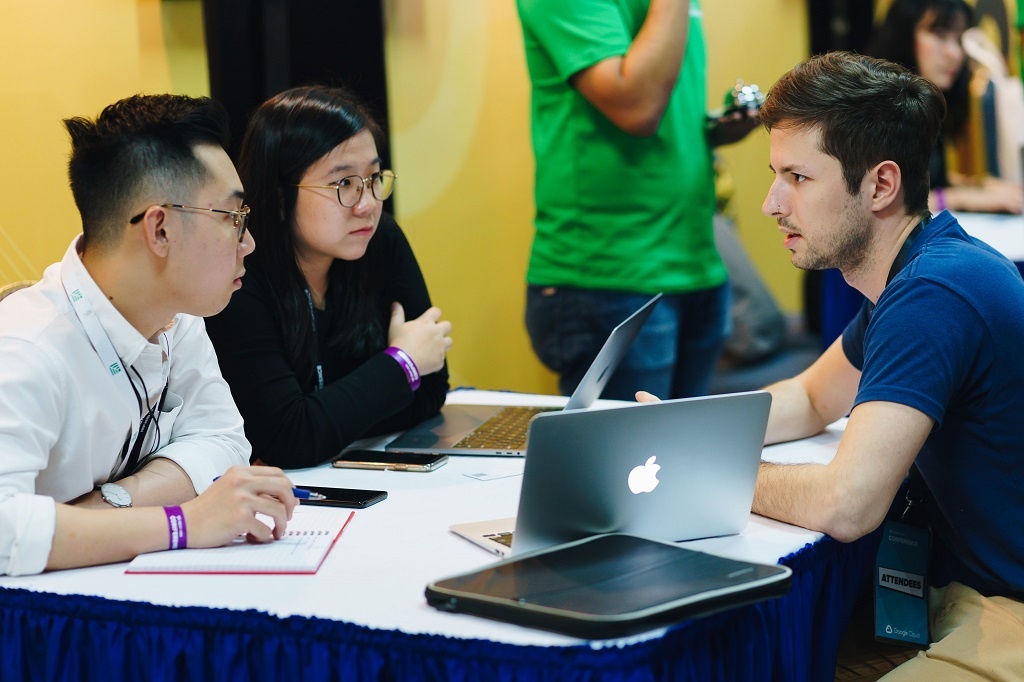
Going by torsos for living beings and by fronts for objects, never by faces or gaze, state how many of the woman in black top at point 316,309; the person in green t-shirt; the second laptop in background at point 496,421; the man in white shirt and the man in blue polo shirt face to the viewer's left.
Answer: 2

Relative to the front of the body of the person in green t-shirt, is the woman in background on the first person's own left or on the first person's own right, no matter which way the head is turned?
on the first person's own left

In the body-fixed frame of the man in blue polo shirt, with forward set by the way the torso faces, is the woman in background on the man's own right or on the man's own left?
on the man's own right

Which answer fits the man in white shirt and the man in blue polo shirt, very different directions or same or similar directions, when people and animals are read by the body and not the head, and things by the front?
very different directions

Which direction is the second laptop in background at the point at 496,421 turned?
to the viewer's left

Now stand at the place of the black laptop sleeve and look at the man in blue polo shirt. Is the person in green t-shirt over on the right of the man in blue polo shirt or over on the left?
left

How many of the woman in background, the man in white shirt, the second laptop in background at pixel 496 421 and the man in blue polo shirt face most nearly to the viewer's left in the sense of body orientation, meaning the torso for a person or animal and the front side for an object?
2

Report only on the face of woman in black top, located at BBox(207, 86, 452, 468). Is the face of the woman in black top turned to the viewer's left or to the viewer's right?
to the viewer's right

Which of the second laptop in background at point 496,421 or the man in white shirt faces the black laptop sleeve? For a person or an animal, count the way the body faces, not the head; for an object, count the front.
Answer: the man in white shirt

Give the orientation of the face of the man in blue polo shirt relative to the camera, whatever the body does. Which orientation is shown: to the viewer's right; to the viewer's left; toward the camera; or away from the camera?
to the viewer's left

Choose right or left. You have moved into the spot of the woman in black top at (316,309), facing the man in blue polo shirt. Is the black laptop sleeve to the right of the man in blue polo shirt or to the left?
right

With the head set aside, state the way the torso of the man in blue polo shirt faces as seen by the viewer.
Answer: to the viewer's left
